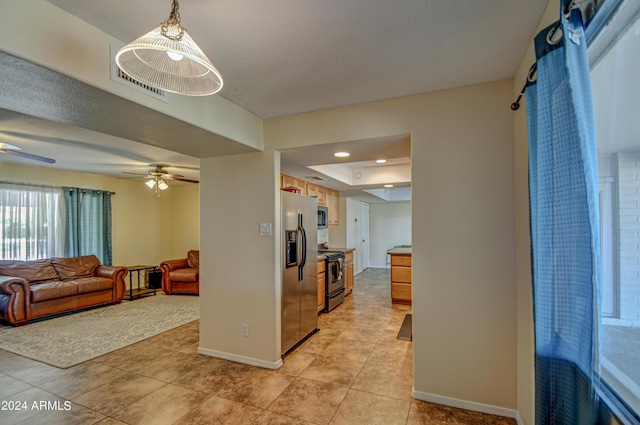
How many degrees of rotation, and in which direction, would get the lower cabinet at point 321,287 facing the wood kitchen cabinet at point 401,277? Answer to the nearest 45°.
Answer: approximately 45° to its left

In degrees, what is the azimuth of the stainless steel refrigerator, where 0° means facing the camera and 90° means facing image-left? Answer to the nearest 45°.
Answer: approximately 315°

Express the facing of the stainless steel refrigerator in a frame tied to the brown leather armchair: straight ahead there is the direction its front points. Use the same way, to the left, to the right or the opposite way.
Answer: to the left

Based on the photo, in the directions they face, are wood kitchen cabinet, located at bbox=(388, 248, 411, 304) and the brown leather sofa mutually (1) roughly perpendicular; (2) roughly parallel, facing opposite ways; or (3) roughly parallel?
roughly perpendicular

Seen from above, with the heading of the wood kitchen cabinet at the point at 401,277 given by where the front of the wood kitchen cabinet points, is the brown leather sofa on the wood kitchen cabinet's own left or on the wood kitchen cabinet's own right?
on the wood kitchen cabinet's own right

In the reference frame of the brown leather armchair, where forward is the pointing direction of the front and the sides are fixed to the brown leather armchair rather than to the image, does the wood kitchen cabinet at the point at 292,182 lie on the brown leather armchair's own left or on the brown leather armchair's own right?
on the brown leather armchair's own left

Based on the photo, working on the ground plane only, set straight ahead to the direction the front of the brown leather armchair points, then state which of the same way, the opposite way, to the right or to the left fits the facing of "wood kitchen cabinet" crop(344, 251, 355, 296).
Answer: to the left

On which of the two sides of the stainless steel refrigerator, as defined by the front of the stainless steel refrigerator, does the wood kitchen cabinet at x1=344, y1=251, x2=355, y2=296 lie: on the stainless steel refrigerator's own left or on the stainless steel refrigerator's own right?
on the stainless steel refrigerator's own left

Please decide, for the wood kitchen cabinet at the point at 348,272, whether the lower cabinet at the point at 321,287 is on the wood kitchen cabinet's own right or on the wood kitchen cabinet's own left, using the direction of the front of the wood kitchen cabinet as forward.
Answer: on the wood kitchen cabinet's own right

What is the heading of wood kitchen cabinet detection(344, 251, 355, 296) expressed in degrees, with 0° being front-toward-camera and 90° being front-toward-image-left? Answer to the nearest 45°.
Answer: approximately 270°

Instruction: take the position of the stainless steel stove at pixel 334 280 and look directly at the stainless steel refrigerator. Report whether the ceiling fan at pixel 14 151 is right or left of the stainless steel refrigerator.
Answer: right

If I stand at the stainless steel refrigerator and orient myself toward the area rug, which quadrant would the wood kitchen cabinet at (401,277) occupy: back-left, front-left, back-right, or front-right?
back-right

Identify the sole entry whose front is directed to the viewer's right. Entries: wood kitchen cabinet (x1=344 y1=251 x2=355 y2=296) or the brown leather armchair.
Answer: the wood kitchen cabinet

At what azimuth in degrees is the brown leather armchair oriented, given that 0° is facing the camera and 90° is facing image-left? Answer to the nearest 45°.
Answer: approximately 45°

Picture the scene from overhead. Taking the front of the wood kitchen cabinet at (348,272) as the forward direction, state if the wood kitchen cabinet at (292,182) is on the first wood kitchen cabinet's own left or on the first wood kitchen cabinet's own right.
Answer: on the first wood kitchen cabinet's own right

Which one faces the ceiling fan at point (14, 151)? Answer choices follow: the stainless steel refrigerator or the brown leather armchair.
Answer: the brown leather armchair

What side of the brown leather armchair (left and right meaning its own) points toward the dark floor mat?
left

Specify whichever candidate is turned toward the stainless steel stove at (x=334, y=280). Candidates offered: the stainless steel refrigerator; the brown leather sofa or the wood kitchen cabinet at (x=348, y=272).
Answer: the brown leather sofa
